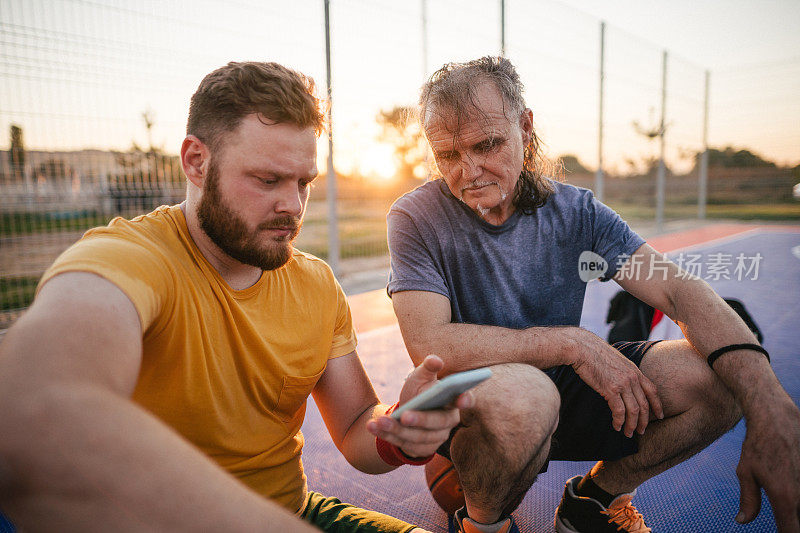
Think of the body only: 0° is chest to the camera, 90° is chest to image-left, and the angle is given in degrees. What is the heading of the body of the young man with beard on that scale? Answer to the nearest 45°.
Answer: approximately 315°

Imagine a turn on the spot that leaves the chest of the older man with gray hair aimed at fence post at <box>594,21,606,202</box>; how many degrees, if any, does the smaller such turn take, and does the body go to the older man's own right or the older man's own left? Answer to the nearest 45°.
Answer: approximately 180°

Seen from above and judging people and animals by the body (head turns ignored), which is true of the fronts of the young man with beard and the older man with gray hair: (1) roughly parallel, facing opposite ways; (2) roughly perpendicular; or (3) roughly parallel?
roughly perpendicular

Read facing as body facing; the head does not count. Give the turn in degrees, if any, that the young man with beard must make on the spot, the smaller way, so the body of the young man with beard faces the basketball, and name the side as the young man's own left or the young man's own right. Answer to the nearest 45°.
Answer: approximately 90° to the young man's own left

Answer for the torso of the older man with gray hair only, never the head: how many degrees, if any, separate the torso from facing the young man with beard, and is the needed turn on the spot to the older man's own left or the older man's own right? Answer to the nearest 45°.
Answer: approximately 45° to the older man's own right

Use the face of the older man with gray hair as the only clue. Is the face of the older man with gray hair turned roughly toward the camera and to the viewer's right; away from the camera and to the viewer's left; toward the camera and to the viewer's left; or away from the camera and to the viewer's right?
toward the camera and to the viewer's left

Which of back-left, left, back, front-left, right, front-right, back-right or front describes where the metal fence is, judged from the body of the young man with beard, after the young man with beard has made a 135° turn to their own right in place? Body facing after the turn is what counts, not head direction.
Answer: right

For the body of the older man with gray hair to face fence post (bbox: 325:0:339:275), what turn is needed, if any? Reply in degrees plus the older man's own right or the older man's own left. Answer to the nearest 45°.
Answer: approximately 135° to the older man's own right

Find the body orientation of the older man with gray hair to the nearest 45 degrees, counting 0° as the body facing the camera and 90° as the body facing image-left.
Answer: approximately 0°

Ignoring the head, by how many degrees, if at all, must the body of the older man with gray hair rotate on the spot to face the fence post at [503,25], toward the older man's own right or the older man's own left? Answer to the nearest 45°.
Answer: approximately 180°

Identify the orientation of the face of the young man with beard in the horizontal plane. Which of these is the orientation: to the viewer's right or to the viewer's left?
to the viewer's right

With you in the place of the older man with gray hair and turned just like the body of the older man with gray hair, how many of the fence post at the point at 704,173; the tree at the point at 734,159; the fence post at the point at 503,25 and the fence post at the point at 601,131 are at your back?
4
